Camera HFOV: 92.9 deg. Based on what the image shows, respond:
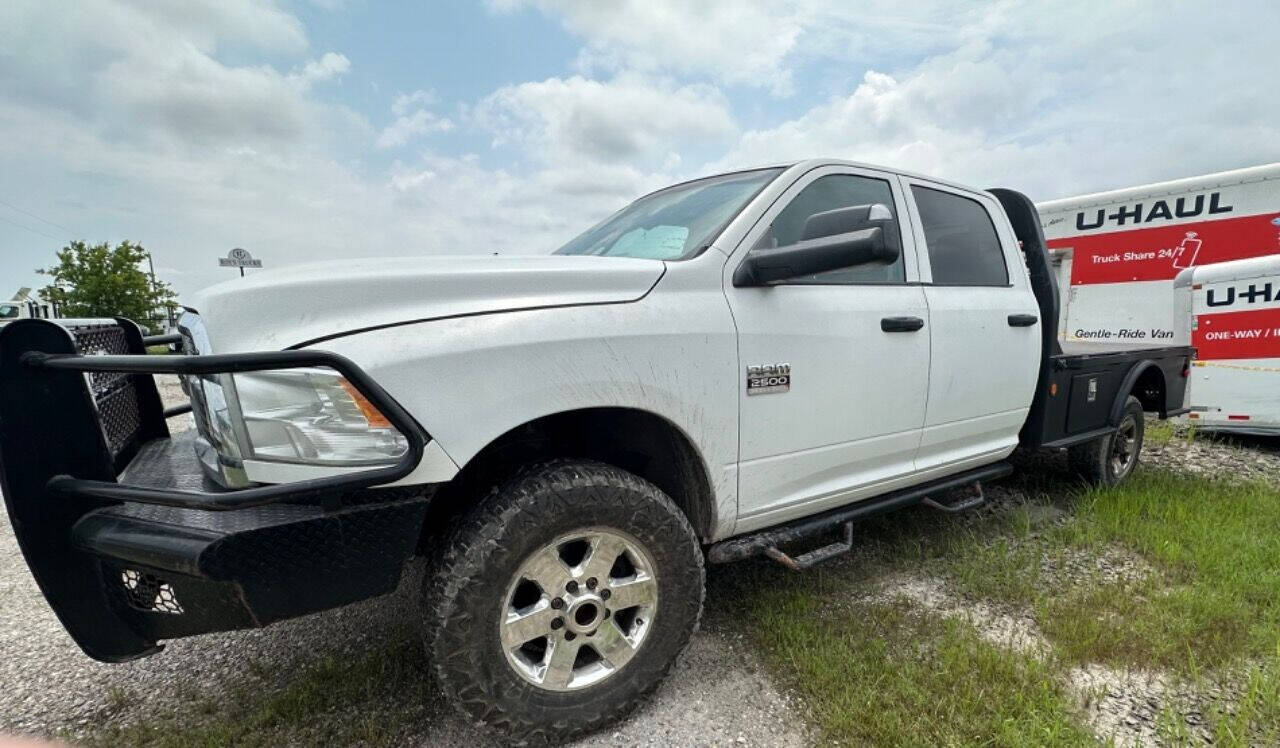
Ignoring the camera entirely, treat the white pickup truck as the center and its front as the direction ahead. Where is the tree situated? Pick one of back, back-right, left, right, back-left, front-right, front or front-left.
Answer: right

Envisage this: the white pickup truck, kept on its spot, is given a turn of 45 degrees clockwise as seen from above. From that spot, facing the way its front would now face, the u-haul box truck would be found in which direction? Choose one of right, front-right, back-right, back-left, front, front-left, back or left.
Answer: back-right

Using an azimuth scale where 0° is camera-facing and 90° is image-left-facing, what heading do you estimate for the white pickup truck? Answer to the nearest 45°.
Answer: approximately 45°

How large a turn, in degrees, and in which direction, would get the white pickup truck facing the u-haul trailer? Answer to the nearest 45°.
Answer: approximately 180°
